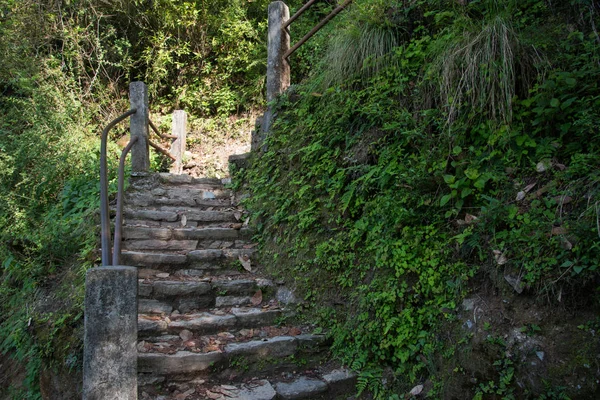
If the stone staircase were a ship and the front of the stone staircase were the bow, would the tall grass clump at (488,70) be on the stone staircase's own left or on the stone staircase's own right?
on the stone staircase's own left

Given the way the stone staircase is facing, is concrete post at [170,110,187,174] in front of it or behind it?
behind

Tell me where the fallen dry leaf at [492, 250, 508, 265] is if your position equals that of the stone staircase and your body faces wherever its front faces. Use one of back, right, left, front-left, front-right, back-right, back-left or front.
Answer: front-left

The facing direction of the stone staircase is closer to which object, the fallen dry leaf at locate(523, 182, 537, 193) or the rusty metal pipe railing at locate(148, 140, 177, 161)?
the fallen dry leaf

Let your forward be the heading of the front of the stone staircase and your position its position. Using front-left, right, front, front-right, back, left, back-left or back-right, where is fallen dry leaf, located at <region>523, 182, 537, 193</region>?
front-left

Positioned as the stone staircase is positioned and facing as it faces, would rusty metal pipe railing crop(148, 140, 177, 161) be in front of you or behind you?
behind

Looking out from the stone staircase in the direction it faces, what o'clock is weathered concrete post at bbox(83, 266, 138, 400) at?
The weathered concrete post is roughly at 1 o'clock from the stone staircase.

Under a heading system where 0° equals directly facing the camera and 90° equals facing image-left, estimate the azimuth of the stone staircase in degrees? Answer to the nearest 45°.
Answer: approximately 0°

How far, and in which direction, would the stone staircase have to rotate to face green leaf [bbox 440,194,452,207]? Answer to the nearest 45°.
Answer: approximately 45° to its left
